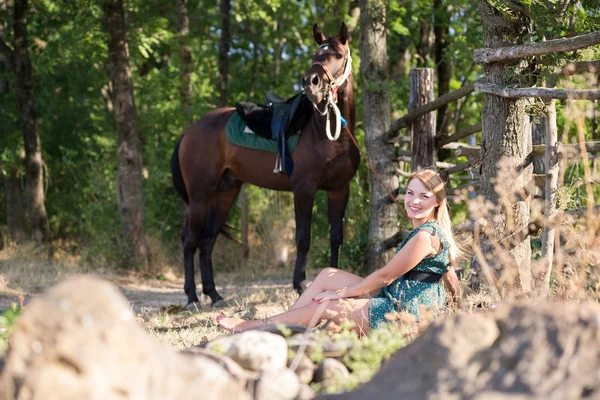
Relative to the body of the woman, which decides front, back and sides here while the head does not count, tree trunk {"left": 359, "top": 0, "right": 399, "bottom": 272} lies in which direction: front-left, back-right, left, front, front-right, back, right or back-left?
right

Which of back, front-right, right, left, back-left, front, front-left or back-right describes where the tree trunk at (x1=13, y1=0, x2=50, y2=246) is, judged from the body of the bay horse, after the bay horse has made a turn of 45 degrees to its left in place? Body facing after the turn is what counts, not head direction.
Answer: back-left

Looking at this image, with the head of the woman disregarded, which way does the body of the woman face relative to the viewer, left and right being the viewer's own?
facing to the left of the viewer

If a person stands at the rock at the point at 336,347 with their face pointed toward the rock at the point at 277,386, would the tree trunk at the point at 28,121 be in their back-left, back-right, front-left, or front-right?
back-right

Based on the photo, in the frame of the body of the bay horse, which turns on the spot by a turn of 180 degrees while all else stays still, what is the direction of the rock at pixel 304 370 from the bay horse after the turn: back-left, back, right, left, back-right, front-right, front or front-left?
back-left

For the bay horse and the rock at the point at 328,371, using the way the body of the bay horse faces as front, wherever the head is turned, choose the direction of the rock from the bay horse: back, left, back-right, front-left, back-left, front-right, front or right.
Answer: front-right

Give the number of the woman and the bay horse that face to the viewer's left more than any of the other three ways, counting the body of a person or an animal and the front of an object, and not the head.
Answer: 1

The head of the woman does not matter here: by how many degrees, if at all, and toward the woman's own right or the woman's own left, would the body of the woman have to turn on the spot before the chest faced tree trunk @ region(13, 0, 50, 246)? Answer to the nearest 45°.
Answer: approximately 45° to the woman's own right

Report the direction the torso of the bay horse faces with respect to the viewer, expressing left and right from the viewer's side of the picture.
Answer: facing the viewer and to the right of the viewer

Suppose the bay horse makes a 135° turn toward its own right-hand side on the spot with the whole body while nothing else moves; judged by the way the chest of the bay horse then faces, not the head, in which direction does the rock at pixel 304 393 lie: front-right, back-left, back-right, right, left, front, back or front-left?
left

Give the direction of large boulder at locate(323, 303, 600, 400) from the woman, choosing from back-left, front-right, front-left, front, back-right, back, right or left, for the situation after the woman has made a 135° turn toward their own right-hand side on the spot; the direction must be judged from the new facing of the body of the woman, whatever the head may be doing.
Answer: back-right

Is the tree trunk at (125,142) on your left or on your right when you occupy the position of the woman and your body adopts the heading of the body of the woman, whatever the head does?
on your right
